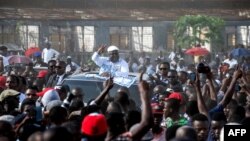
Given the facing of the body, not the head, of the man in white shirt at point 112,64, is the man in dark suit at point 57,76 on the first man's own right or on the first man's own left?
on the first man's own right

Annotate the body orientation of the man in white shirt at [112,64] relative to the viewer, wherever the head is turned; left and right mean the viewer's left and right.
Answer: facing the viewer
